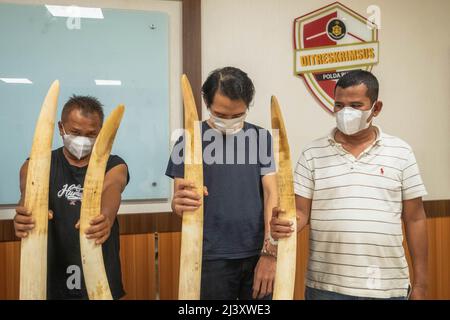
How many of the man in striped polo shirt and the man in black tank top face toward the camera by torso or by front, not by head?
2

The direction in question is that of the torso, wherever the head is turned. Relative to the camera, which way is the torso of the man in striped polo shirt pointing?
toward the camera

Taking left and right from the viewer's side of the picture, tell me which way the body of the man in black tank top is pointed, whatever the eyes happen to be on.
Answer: facing the viewer
